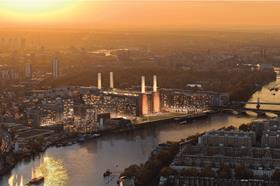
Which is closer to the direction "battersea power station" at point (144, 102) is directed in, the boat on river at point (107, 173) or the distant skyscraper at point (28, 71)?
the boat on river

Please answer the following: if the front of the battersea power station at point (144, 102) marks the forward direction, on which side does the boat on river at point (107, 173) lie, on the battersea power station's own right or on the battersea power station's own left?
on the battersea power station's own right

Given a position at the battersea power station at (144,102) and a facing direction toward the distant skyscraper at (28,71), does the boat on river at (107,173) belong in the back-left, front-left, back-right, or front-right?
back-left

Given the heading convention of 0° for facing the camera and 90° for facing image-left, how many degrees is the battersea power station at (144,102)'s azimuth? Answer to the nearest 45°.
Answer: approximately 315°

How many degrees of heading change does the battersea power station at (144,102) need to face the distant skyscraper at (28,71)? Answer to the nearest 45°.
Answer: approximately 180°
